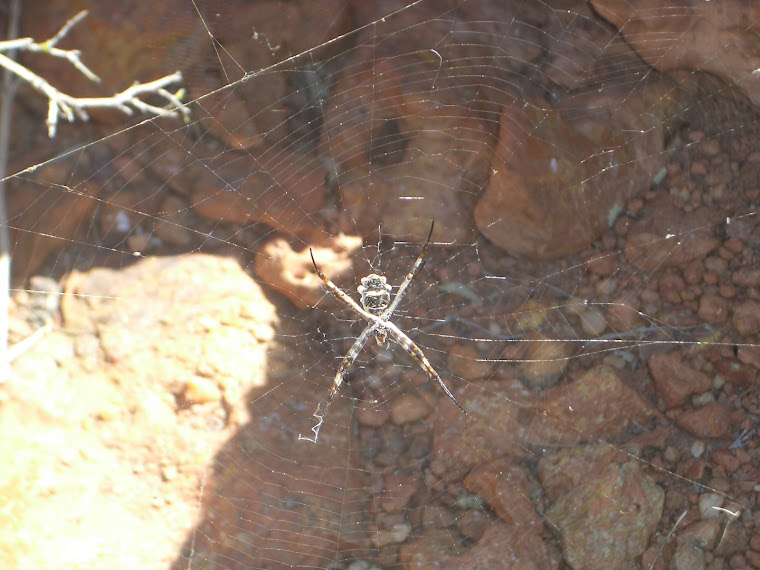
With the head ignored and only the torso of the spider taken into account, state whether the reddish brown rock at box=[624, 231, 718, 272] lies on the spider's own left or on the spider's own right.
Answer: on the spider's own left

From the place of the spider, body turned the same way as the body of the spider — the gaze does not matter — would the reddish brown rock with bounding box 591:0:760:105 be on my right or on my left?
on my left

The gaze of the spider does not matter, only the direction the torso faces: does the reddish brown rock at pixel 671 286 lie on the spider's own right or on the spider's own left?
on the spider's own left

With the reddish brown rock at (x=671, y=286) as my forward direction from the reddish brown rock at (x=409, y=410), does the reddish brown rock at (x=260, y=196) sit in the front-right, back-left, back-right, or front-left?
back-left

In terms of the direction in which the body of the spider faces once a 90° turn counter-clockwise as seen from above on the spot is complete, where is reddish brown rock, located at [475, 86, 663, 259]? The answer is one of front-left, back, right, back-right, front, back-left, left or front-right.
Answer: front

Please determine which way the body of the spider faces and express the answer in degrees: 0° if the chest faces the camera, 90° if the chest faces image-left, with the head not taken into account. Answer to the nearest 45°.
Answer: approximately 0°

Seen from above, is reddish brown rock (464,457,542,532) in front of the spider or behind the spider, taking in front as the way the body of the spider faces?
in front

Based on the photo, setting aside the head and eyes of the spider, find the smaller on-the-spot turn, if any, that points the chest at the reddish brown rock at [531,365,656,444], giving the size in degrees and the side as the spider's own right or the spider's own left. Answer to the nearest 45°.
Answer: approximately 45° to the spider's own left

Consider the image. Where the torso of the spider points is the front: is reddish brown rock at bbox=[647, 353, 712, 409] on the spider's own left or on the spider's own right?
on the spider's own left
